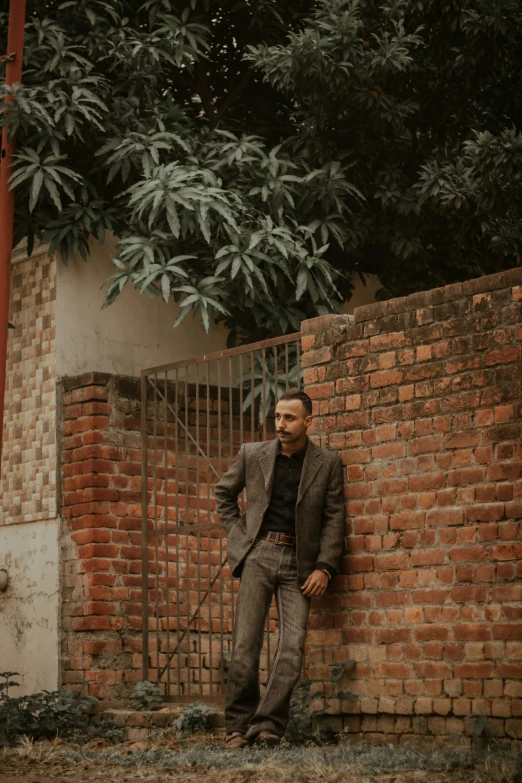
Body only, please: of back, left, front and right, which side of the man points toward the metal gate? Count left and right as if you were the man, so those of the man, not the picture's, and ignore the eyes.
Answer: back

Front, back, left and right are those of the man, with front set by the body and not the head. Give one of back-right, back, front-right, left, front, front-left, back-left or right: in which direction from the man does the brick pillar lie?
back-right

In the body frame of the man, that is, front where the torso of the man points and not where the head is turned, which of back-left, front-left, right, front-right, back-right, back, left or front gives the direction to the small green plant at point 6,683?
back-right
